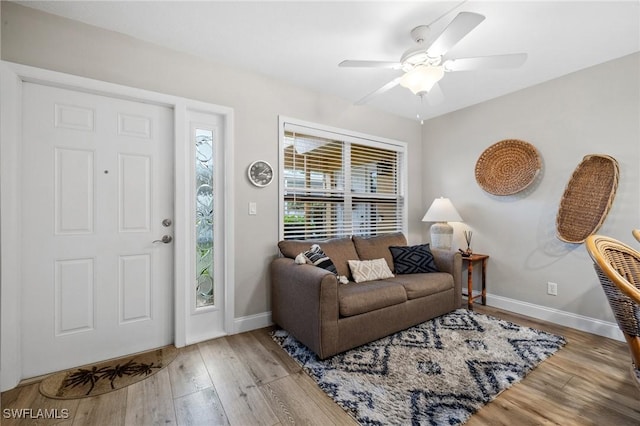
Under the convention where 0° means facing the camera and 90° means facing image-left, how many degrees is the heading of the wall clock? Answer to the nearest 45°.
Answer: approximately 0°

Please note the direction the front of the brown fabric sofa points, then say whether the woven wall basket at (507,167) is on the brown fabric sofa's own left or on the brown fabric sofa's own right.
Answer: on the brown fabric sofa's own left

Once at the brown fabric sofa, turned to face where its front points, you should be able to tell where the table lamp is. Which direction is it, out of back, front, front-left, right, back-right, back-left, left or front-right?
left

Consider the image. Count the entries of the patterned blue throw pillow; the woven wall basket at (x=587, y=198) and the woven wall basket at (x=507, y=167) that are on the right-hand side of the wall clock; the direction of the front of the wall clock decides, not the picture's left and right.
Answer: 0

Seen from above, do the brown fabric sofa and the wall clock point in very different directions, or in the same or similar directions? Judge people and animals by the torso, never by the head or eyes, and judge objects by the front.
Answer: same or similar directions

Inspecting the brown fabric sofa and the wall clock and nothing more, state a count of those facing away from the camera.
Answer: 0

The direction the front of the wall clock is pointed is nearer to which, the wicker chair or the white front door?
the wicker chair

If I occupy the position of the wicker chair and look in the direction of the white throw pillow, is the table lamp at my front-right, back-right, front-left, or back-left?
front-right

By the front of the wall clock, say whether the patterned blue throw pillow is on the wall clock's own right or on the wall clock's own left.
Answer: on the wall clock's own left

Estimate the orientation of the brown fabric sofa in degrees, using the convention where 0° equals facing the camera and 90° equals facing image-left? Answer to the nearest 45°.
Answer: approximately 315°

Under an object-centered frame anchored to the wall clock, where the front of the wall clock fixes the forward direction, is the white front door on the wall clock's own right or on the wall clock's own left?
on the wall clock's own right

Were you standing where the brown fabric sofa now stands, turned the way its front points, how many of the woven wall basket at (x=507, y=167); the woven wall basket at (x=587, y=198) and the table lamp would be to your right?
0

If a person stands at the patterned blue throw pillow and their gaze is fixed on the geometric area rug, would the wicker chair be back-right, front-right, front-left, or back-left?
front-left

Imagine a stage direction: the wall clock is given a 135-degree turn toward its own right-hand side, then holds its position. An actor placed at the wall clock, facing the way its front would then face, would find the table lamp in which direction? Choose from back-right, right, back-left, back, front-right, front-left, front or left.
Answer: back-right
